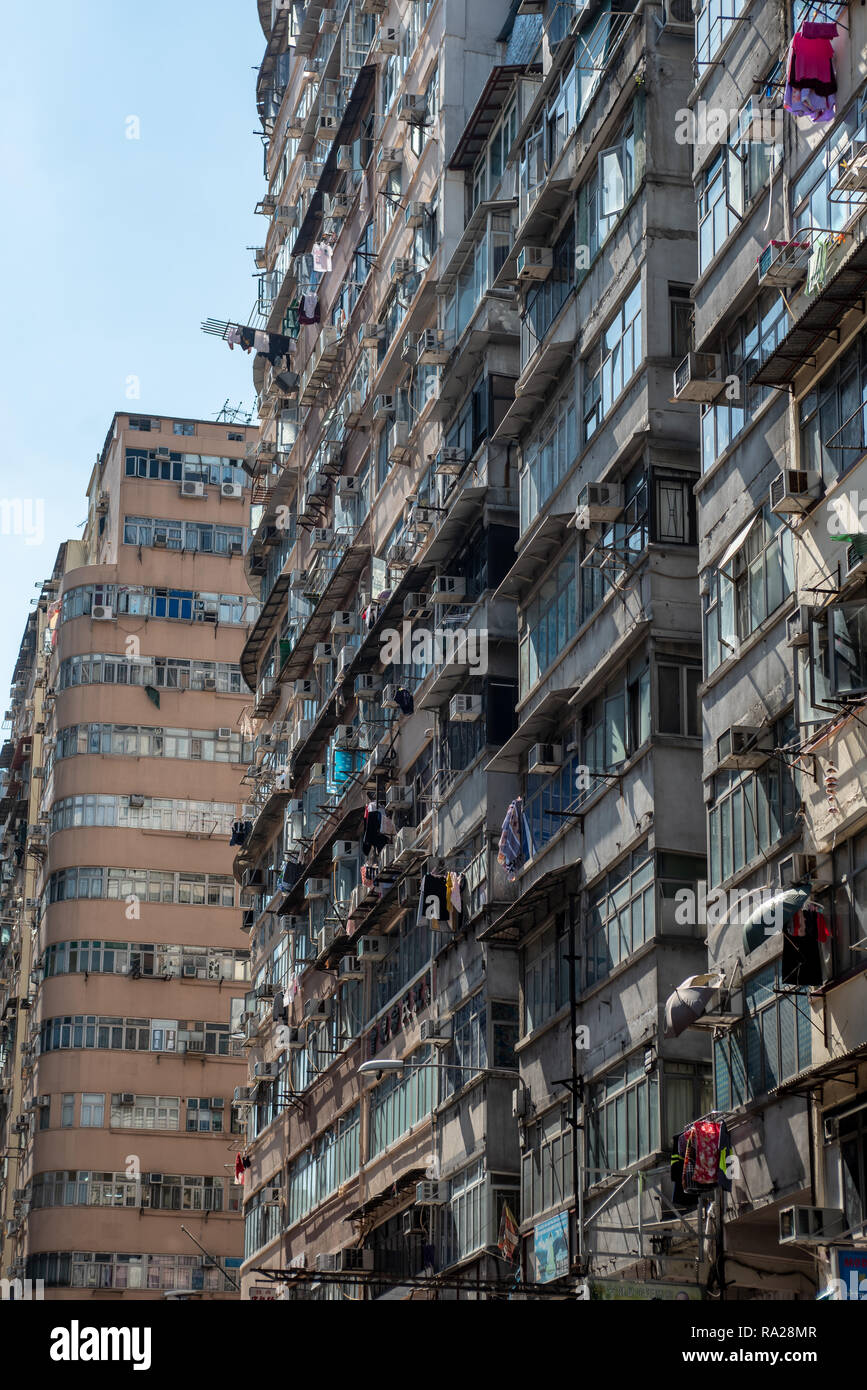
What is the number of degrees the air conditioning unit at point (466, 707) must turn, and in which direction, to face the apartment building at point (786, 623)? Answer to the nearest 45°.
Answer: approximately 45° to its left

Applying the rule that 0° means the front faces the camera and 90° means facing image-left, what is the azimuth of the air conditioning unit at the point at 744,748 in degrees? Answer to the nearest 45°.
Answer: approximately 45°

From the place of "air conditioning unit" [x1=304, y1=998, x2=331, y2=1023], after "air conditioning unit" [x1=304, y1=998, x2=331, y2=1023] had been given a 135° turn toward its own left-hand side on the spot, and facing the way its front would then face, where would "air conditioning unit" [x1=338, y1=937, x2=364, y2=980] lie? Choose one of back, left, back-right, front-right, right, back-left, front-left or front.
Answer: right

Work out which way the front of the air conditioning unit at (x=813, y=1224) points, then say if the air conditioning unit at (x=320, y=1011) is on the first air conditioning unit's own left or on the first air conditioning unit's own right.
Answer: on the first air conditioning unit's own right

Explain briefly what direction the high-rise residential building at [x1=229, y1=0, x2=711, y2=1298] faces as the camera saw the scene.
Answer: facing the viewer and to the left of the viewer

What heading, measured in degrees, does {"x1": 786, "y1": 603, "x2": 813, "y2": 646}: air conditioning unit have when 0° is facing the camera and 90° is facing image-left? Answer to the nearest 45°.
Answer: approximately 45°

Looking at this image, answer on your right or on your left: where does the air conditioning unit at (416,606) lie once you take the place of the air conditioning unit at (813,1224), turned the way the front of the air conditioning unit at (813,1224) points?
on your right

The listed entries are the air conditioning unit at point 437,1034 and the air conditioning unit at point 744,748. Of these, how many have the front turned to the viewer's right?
0

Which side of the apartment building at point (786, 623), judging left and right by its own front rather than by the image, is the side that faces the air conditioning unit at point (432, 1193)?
right

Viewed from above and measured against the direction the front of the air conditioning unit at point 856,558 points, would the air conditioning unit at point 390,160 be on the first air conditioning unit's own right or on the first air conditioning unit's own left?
on the first air conditioning unit's own right
